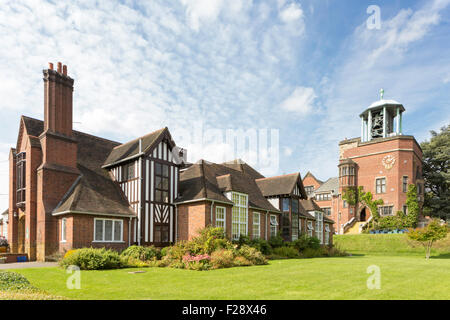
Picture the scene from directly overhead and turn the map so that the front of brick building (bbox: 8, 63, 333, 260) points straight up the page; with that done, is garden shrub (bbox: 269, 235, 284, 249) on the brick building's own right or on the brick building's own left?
on the brick building's own left

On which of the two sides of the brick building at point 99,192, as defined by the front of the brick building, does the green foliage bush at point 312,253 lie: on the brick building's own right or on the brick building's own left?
on the brick building's own left

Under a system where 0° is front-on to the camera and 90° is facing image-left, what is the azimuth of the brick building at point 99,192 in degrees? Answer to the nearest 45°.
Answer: approximately 315°

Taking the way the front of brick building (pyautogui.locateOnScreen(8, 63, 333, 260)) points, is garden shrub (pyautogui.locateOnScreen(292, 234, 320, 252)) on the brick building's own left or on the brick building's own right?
on the brick building's own left

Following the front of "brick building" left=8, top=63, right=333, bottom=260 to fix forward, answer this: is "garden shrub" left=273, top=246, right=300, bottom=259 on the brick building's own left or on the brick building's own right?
on the brick building's own left

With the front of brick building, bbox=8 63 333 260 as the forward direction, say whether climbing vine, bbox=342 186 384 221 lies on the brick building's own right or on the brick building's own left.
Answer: on the brick building's own left

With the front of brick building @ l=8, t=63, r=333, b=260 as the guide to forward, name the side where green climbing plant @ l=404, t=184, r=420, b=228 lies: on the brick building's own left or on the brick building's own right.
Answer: on the brick building's own left
